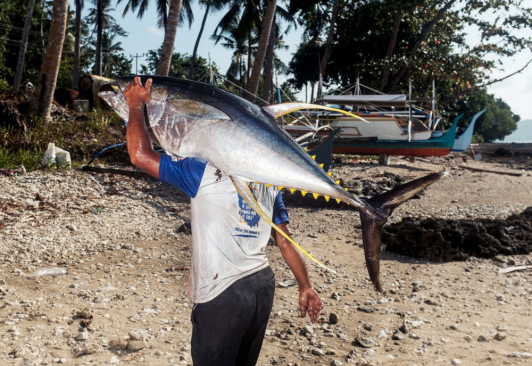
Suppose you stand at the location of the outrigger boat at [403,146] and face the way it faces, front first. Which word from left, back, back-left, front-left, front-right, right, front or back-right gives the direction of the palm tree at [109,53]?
back-left

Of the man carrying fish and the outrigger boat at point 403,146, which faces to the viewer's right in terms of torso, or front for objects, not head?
the outrigger boat

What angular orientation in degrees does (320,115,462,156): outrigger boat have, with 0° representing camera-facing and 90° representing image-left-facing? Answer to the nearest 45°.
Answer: approximately 270°

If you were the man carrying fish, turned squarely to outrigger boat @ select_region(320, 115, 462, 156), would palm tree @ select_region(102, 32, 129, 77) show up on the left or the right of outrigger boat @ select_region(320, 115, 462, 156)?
left

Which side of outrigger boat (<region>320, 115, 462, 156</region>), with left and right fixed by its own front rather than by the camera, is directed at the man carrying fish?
right

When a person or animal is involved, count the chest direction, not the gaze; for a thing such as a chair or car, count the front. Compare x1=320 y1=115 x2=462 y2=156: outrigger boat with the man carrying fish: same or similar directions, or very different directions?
very different directions

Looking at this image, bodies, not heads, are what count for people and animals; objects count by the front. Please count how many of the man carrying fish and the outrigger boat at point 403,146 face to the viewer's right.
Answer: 1
